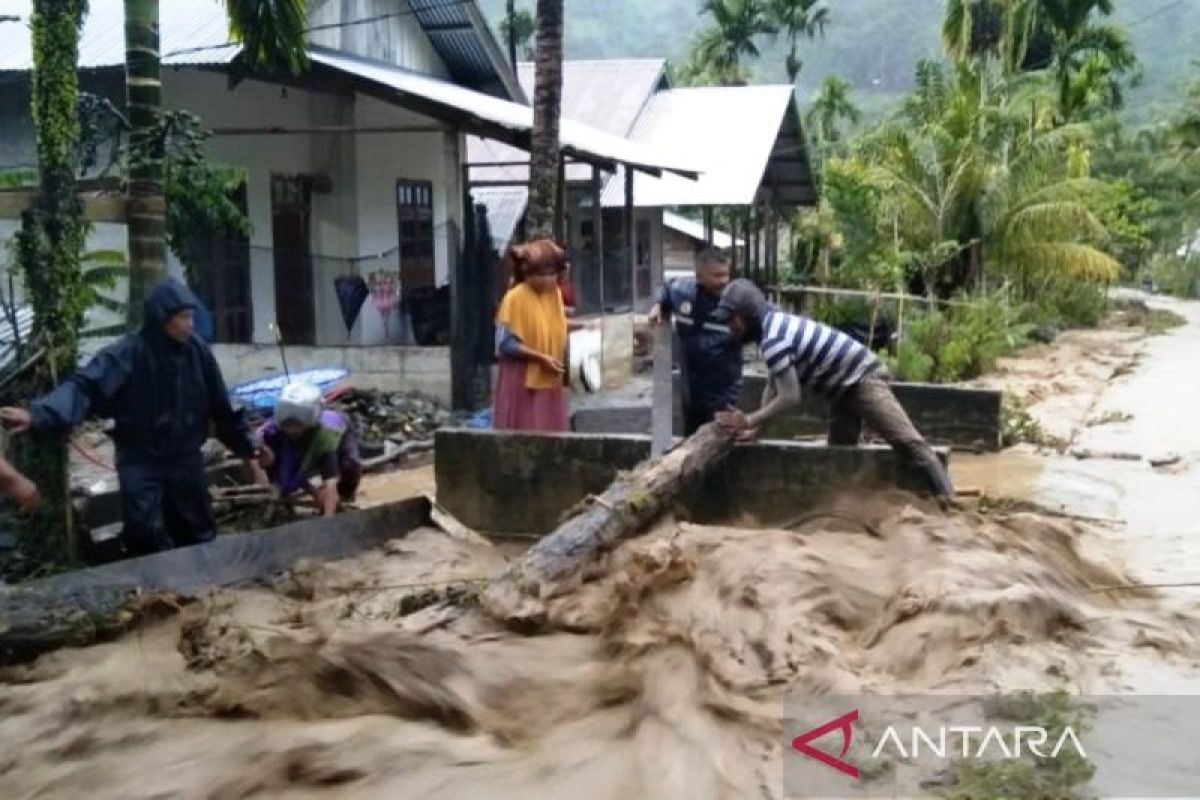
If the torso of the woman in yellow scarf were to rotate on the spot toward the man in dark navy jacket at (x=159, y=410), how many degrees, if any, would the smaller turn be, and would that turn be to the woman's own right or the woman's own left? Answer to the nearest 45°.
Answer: approximately 90° to the woman's own right

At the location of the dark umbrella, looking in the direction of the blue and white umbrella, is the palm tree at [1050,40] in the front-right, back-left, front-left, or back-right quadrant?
back-left
